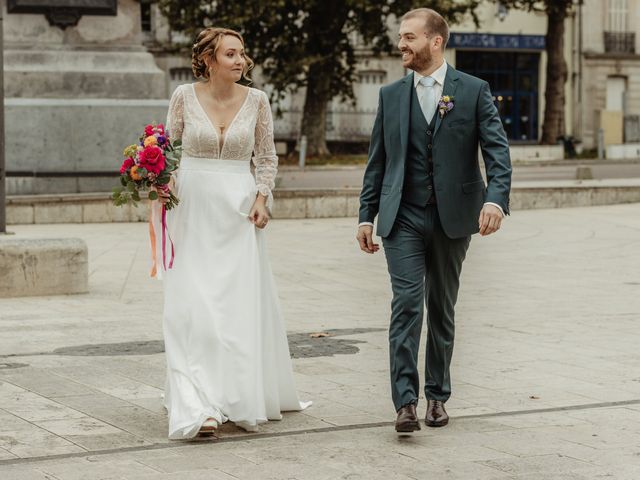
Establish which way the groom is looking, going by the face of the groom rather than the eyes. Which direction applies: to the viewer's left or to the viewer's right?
to the viewer's left

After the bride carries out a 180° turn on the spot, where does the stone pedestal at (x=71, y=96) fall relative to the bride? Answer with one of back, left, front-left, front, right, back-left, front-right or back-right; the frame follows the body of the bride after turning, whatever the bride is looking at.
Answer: front

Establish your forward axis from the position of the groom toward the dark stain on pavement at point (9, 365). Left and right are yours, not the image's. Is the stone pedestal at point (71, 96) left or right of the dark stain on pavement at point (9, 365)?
right

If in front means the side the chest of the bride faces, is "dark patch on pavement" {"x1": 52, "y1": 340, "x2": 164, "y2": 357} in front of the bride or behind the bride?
behind

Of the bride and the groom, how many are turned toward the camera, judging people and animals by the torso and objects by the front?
2

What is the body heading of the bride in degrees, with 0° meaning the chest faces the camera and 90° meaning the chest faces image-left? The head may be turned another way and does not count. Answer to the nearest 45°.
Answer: approximately 0°

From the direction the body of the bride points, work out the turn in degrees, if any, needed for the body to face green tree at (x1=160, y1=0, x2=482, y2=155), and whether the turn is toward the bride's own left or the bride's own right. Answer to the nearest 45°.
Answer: approximately 180°

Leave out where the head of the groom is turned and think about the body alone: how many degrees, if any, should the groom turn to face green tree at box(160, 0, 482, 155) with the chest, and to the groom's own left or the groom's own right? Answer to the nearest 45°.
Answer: approximately 180°
